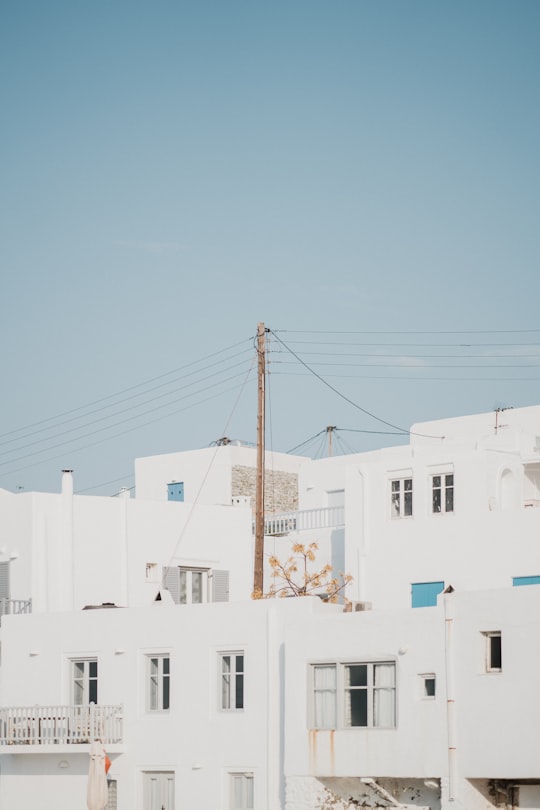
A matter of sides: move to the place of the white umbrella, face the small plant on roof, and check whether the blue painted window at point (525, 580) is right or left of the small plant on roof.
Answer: right

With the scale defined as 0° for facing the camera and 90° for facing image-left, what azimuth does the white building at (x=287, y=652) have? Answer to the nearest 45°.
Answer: approximately 0°
